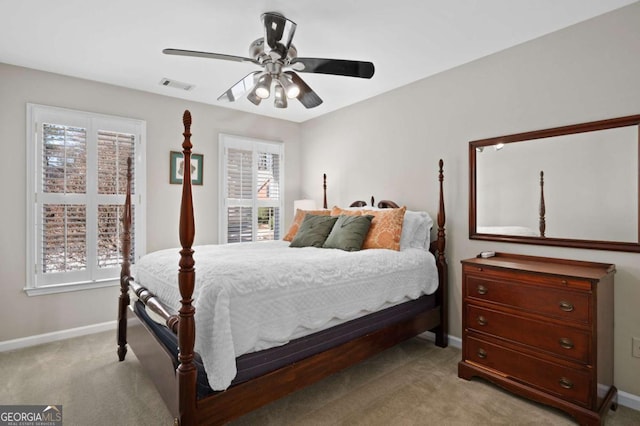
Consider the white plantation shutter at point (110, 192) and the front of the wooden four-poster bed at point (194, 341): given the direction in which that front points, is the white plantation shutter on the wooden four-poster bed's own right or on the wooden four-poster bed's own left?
on the wooden four-poster bed's own right

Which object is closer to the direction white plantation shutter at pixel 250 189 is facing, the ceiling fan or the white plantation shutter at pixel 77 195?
the ceiling fan

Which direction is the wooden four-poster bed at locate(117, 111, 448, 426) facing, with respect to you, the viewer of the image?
facing the viewer and to the left of the viewer

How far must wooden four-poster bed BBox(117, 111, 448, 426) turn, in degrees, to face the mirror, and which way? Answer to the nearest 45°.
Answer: approximately 135° to its left

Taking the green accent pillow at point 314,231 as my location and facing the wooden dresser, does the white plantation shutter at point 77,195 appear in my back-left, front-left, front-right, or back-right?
back-right

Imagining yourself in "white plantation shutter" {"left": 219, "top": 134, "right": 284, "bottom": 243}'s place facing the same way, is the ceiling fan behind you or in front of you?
in front

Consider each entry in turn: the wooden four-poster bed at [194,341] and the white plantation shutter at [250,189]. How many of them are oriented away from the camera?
0

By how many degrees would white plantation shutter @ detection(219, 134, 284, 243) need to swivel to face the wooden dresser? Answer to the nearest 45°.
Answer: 0° — it already faces it

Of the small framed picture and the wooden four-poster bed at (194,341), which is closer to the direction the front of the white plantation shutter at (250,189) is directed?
the wooden four-poster bed

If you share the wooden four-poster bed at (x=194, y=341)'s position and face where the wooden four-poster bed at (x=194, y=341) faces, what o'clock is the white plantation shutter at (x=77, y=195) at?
The white plantation shutter is roughly at 3 o'clock from the wooden four-poster bed.
